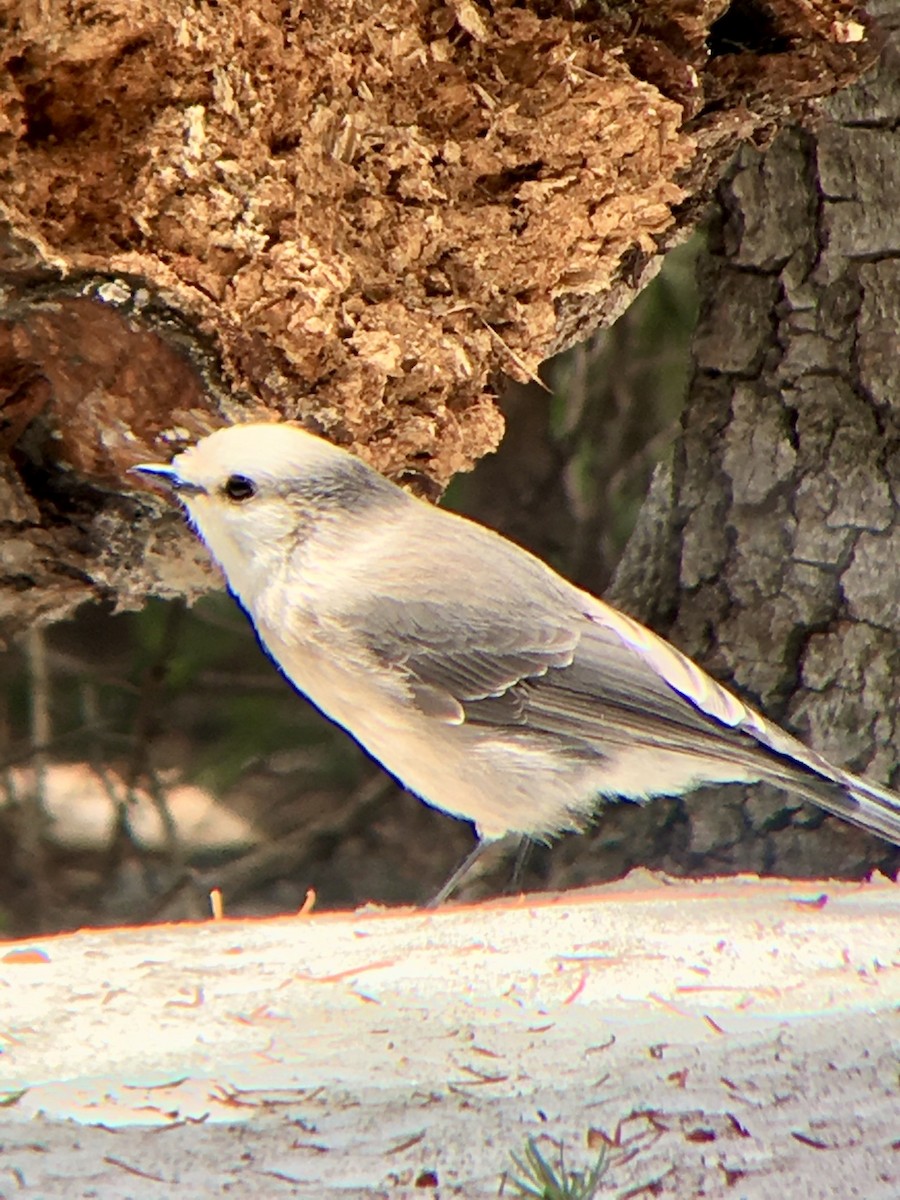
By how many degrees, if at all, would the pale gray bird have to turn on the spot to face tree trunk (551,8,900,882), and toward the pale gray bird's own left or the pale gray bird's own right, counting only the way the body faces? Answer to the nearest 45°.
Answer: approximately 135° to the pale gray bird's own right

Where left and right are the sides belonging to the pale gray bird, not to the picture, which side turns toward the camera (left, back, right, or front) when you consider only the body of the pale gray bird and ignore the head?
left
